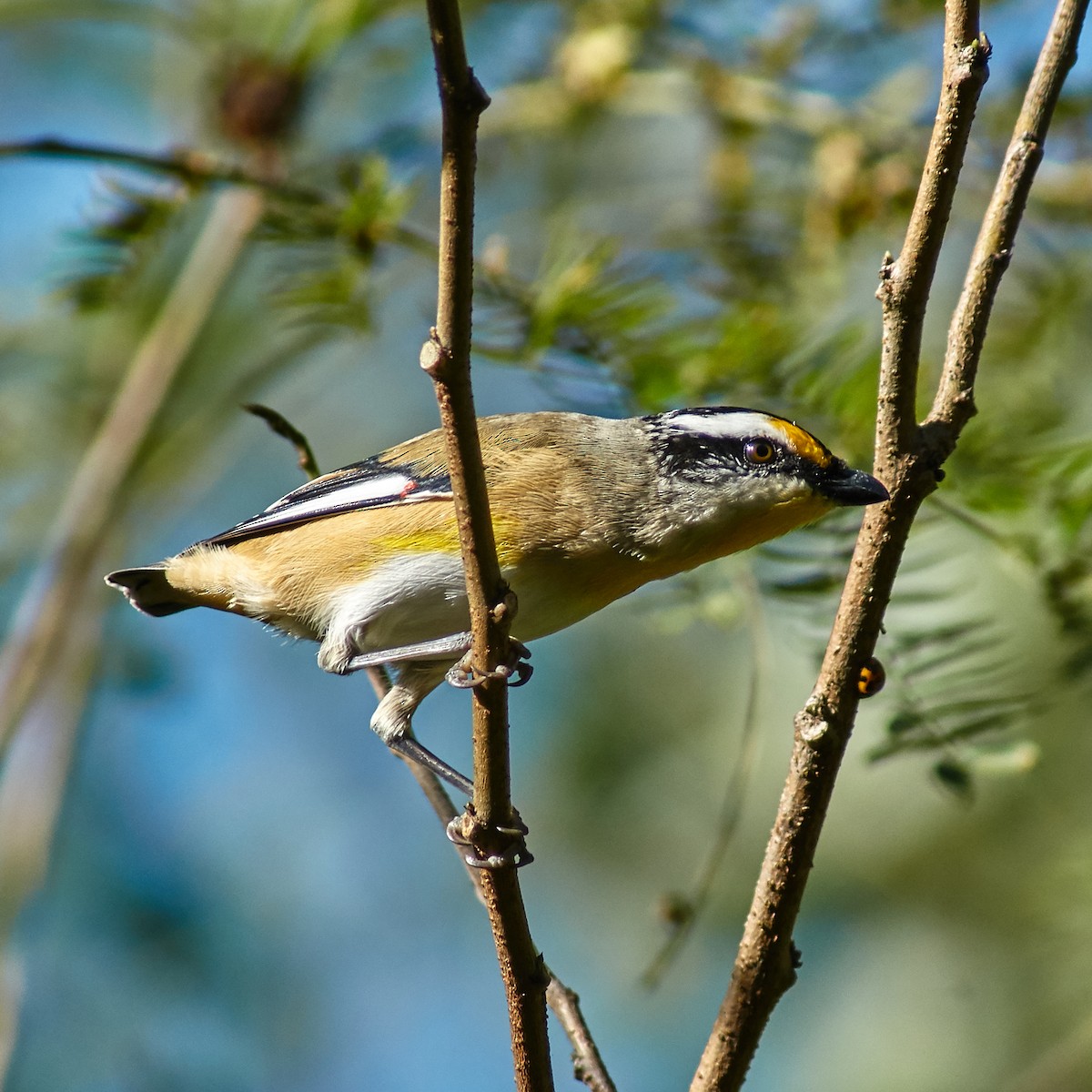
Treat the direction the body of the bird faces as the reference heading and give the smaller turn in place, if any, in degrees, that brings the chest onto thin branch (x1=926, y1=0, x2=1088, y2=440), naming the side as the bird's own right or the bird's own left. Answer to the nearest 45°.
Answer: approximately 45° to the bird's own right

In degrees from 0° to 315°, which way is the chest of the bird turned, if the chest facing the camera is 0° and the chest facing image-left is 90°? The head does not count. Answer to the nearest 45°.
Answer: approximately 270°

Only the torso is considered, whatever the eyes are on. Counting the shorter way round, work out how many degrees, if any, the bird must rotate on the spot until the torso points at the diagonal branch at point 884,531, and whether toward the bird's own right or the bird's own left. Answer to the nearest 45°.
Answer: approximately 45° to the bird's own right

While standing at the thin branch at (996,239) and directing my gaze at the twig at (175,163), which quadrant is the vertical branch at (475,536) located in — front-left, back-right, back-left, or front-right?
front-left
